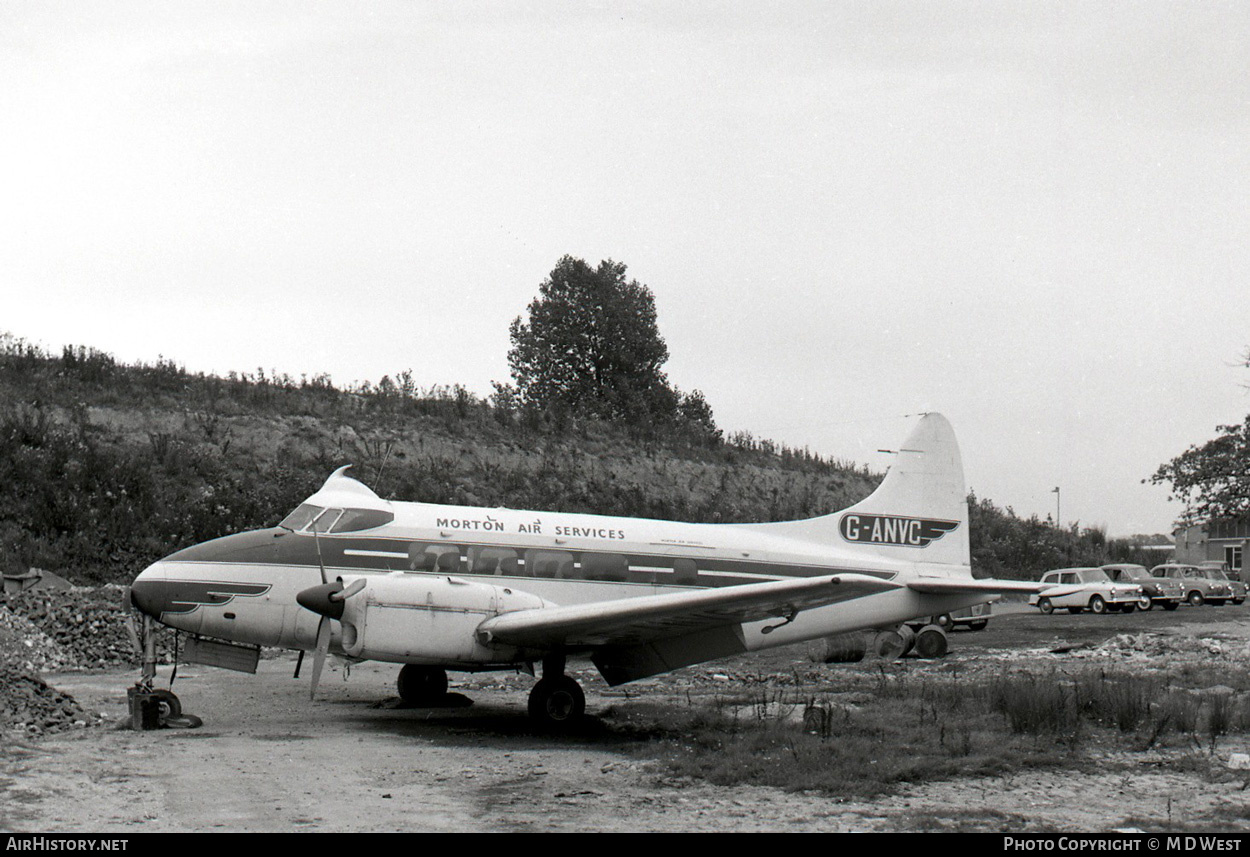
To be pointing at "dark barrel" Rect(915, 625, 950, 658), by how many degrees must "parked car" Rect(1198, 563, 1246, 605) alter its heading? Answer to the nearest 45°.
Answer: approximately 45° to its right

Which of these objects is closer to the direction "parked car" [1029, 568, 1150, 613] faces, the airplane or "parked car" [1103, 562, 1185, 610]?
the airplane
